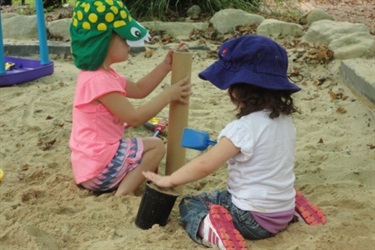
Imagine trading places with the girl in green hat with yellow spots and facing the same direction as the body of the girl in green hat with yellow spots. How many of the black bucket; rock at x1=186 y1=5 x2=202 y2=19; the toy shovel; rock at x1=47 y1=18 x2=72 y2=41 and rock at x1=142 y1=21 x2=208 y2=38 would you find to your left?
3

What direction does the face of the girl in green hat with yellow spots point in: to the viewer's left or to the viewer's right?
to the viewer's right

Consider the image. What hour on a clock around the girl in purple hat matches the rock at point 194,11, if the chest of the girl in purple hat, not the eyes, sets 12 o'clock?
The rock is roughly at 1 o'clock from the girl in purple hat.

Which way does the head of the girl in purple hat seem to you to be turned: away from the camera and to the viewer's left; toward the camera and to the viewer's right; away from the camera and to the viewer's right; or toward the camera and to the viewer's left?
away from the camera and to the viewer's left

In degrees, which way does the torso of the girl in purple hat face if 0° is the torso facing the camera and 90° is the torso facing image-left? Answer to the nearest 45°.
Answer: approximately 135°

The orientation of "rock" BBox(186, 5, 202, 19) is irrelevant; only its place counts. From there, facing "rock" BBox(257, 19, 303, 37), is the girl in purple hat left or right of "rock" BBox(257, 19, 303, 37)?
right

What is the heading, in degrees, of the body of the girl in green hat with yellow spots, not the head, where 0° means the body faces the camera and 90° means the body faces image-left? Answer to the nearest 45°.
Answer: approximately 270°

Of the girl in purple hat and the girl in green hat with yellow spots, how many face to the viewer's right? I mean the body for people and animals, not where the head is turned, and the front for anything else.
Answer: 1

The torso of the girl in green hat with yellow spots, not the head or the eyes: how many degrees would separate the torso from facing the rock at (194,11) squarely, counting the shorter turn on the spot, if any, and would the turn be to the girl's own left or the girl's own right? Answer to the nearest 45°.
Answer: approximately 90° to the girl's own left

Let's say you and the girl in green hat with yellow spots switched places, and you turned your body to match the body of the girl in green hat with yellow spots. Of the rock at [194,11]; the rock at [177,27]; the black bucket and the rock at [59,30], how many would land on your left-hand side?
3

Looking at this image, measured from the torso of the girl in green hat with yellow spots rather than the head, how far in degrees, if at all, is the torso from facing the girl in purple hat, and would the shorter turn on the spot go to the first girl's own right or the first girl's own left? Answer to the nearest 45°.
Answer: approximately 45° to the first girl's own right
